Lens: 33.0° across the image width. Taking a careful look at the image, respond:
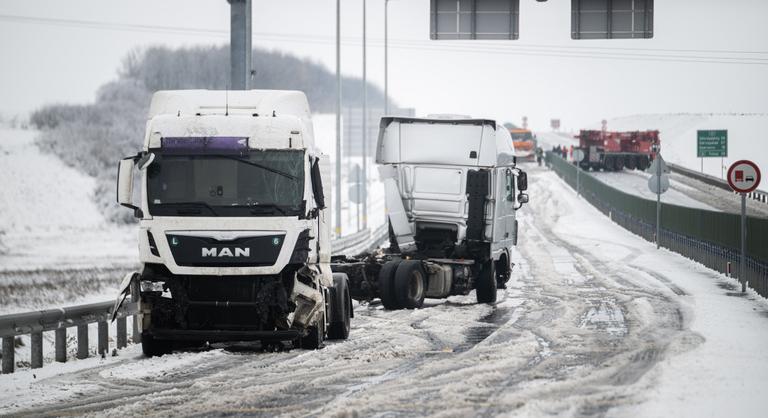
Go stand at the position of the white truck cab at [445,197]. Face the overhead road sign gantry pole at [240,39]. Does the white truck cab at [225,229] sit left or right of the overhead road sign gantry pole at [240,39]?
left

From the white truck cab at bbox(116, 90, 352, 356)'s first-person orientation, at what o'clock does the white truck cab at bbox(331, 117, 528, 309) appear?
the white truck cab at bbox(331, 117, 528, 309) is roughly at 7 o'clock from the white truck cab at bbox(116, 90, 352, 356).

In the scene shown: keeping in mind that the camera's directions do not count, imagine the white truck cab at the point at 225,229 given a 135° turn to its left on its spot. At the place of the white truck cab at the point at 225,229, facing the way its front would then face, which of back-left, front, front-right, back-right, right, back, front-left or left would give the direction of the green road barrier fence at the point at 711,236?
front

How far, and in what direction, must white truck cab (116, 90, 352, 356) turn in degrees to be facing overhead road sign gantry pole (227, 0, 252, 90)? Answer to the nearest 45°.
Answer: approximately 180°

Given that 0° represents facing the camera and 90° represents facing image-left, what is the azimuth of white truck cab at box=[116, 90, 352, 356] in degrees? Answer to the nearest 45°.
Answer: approximately 0°
